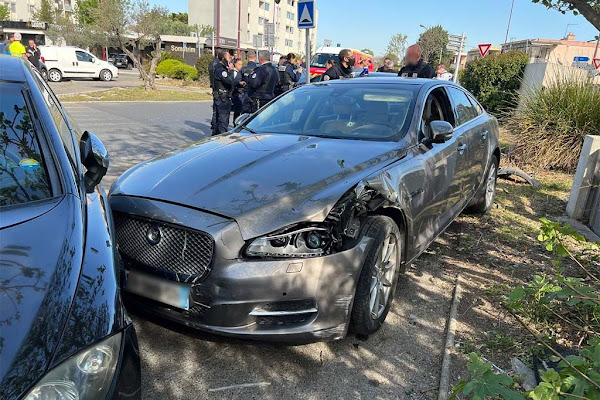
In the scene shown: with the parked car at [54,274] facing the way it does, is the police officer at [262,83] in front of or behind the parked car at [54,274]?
behind

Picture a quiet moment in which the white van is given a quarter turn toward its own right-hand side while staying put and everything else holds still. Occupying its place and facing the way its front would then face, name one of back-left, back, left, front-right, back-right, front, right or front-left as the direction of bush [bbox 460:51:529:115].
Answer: front-left

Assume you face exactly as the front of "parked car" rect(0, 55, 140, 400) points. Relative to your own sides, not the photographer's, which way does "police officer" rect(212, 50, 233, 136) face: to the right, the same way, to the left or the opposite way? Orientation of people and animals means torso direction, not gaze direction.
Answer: to the left

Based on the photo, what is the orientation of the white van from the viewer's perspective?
to the viewer's right

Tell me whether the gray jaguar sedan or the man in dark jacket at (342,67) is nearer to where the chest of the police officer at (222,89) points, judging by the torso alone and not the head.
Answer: the man in dark jacket

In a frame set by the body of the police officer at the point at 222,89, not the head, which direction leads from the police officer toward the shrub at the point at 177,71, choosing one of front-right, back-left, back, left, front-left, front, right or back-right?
left

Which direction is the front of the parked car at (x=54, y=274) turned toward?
toward the camera

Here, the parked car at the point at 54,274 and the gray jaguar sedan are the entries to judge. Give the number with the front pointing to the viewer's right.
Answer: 0

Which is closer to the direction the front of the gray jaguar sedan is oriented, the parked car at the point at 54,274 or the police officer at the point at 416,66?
the parked car

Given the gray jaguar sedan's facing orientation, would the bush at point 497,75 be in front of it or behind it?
behind

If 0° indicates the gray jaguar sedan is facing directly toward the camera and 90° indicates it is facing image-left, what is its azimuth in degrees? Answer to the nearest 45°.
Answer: approximately 45°

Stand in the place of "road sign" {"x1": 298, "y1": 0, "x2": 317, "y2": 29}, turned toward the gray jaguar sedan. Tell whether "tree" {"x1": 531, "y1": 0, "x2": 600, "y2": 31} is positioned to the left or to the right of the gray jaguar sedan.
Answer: left

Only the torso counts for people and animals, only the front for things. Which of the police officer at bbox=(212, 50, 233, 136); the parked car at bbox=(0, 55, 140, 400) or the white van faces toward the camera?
the parked car
